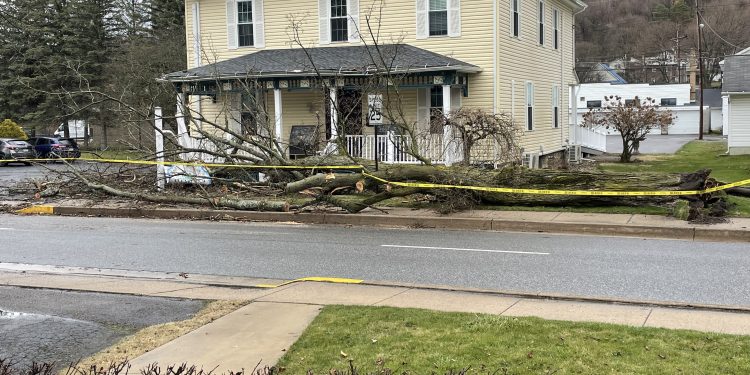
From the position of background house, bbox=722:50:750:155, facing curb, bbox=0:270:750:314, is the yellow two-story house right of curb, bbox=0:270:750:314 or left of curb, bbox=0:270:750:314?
right

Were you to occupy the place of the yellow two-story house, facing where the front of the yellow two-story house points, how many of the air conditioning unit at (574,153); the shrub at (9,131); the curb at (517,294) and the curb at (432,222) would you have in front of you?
2

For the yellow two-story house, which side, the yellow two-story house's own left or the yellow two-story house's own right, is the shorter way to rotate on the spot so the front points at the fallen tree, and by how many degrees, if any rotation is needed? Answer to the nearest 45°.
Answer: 0° — it already faces it

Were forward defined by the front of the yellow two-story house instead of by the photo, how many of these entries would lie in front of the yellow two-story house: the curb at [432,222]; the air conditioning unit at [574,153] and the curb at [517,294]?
2

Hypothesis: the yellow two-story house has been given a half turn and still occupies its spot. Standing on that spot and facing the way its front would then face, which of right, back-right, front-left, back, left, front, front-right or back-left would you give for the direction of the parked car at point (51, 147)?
front-left

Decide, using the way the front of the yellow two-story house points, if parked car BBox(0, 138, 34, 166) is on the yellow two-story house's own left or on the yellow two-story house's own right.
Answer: on the yellow two-story house's own right

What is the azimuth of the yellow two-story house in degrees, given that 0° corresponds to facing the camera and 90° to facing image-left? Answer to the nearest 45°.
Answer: approximately 0°

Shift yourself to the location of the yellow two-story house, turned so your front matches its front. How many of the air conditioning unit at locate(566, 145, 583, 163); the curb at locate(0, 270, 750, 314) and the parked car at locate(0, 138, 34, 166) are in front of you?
1

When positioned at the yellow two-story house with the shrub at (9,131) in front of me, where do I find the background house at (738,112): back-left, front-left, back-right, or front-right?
back-right

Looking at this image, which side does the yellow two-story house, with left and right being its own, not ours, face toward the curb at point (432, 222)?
front

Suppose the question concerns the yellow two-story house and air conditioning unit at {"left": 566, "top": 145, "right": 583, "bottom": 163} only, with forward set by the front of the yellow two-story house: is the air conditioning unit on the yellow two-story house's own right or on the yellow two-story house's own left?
on the yellow two-story house's own left

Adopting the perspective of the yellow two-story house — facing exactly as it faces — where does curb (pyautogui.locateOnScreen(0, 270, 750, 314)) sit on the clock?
The curb is roughly at 12 o'clock from the yellow two-story house.

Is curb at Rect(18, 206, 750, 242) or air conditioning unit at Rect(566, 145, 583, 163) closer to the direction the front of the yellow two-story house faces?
the curb

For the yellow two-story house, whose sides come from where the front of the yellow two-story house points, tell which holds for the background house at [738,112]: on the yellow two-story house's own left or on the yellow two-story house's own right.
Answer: on the yellow two-story house's own left
